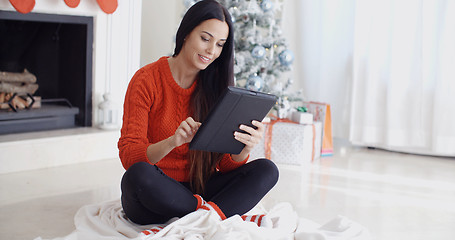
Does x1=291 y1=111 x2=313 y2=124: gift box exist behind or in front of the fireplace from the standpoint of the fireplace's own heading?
in front

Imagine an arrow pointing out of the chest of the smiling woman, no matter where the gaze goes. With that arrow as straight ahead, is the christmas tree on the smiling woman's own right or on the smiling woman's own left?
on the smiling woman's own left

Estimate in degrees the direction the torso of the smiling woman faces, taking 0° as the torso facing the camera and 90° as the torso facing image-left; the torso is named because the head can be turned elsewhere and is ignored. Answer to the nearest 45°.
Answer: approximately 315°

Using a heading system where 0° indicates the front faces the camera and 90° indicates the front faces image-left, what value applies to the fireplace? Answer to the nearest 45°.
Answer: approximately 315°

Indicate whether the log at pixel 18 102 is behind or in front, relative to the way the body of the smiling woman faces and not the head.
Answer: behind

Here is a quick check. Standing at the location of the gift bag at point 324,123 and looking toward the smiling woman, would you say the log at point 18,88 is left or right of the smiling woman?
right

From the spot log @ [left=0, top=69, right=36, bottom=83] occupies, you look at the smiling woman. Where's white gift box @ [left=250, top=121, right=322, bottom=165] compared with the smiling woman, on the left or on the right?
left
